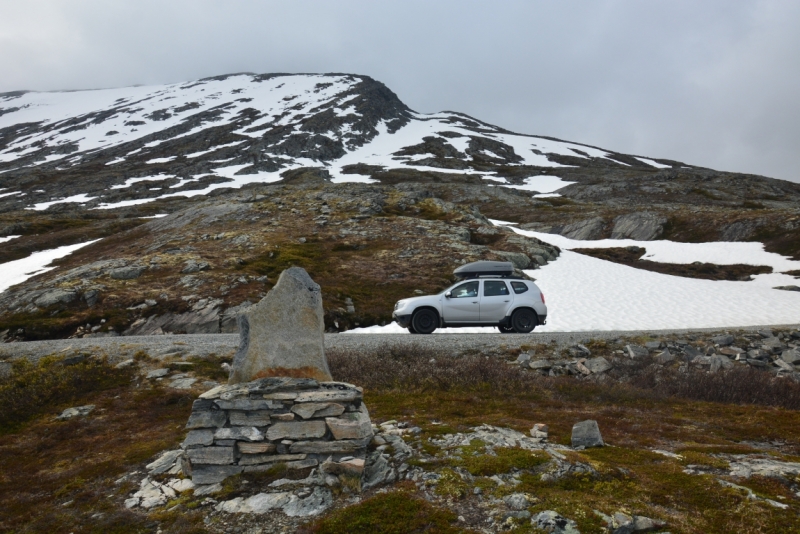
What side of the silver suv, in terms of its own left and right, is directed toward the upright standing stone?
left

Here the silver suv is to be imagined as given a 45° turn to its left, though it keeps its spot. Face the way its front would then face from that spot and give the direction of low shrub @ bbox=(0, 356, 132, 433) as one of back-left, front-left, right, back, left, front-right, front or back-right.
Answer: front

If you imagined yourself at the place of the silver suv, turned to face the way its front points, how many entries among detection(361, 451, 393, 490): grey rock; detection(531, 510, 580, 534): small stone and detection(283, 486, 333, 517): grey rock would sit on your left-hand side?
3

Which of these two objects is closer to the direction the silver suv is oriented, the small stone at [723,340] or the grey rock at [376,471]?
the grey rock

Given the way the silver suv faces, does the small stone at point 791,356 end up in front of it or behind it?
behind

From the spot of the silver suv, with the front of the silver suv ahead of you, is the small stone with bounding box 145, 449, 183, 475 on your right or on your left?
on your left

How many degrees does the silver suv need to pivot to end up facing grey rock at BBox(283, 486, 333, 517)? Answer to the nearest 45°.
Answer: approximately 90° to its left

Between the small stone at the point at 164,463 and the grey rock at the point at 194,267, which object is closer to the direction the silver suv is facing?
the grey rock

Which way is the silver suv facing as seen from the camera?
to the viewer's left

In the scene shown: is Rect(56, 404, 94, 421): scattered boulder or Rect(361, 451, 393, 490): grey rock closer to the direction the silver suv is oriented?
the scattered boulder

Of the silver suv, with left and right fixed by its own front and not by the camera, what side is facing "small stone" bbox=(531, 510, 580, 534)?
left

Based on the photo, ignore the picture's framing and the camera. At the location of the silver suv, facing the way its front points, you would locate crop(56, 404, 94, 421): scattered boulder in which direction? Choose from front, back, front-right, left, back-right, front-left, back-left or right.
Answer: front-left

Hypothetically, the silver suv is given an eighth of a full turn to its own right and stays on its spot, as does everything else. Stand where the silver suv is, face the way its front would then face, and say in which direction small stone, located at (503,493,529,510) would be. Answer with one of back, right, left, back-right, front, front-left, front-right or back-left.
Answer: back-left

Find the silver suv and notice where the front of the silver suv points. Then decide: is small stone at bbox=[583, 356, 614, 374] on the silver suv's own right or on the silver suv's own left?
on the silver suv's own left

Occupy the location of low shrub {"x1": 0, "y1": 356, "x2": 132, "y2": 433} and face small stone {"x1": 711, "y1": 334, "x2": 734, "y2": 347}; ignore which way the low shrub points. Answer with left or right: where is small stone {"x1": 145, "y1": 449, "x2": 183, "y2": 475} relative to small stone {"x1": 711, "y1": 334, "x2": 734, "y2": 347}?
right

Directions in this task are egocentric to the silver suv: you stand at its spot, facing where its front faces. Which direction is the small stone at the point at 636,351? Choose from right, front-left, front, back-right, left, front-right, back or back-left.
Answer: back-left

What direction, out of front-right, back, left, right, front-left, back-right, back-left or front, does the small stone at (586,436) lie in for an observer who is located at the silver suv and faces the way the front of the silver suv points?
left
